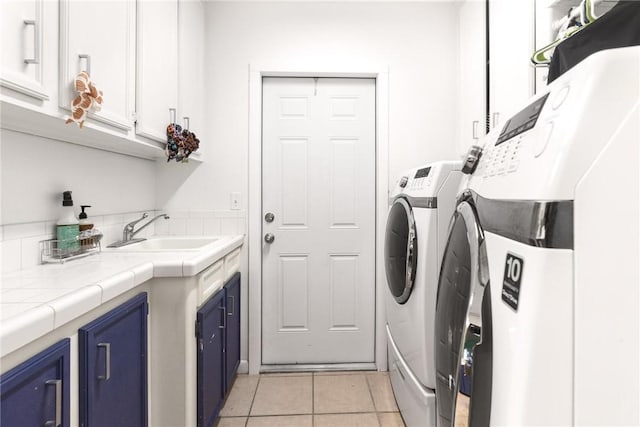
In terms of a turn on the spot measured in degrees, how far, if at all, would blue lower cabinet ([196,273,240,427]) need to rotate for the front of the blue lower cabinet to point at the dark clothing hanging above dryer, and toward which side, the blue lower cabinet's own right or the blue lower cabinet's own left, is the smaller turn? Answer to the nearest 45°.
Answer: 0° — it already faces it

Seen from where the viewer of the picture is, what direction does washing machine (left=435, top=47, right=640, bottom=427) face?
facing the viewer and to the left of the viewer

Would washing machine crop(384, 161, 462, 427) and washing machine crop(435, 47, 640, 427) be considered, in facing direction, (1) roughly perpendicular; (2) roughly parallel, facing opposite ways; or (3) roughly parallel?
roughly parallel

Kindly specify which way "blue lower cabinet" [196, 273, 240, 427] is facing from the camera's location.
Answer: facing the viewer and to the right of the viewer

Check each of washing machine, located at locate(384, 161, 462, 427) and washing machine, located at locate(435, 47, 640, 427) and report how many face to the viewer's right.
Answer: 0

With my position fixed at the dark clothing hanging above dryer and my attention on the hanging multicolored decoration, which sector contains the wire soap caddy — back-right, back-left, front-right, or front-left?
front-left

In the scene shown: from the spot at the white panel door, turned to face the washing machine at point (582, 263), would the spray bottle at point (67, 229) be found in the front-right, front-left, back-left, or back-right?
front-right

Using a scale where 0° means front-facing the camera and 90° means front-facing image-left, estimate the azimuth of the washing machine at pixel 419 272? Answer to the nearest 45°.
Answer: approximately 45°

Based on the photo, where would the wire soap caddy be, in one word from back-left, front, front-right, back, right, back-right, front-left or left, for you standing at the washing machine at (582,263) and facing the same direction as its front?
front-right
